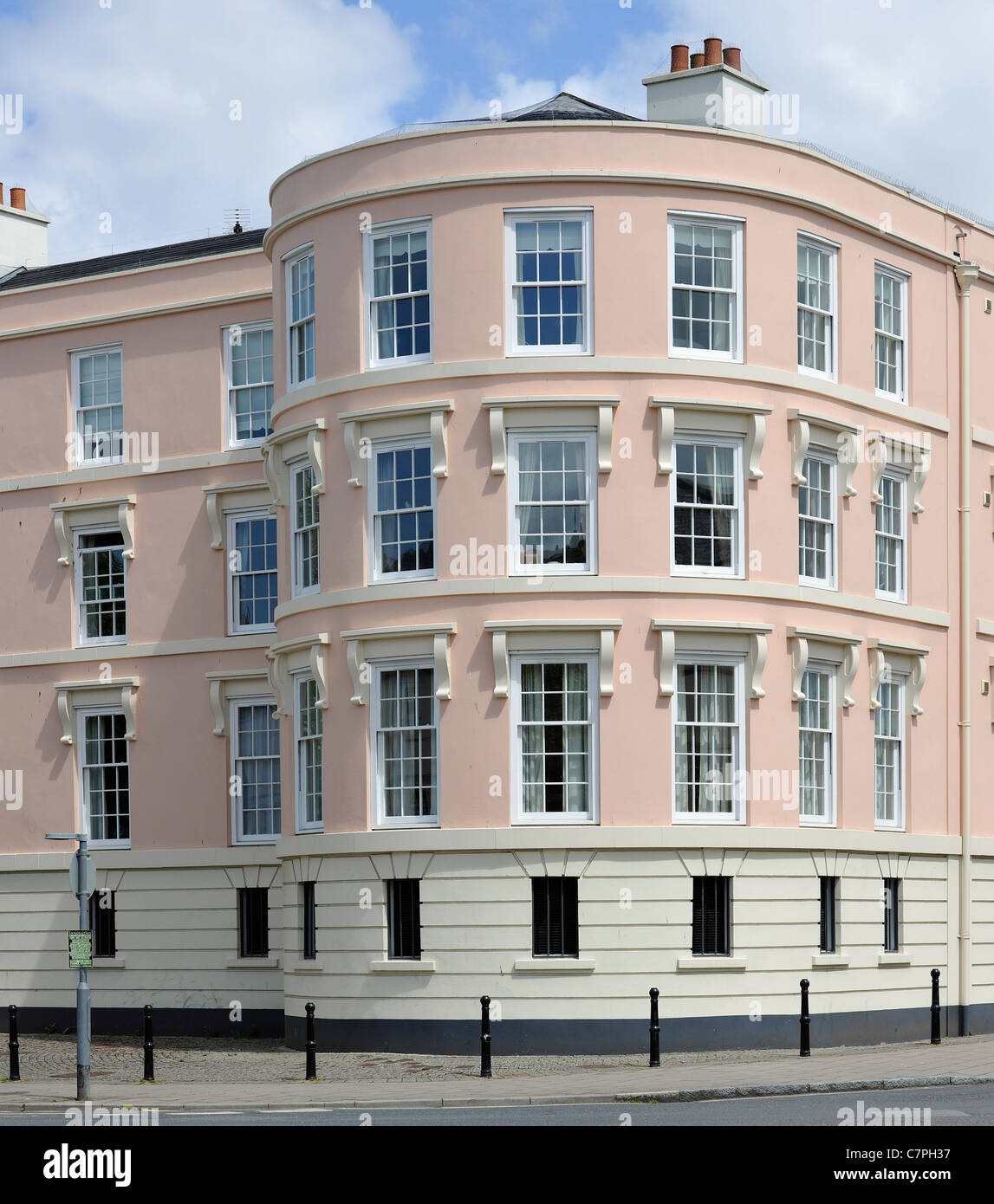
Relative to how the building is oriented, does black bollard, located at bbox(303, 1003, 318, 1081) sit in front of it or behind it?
in front

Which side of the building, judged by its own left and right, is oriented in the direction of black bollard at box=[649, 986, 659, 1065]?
front

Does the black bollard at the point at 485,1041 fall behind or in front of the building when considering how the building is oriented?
in front

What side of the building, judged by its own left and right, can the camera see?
front
